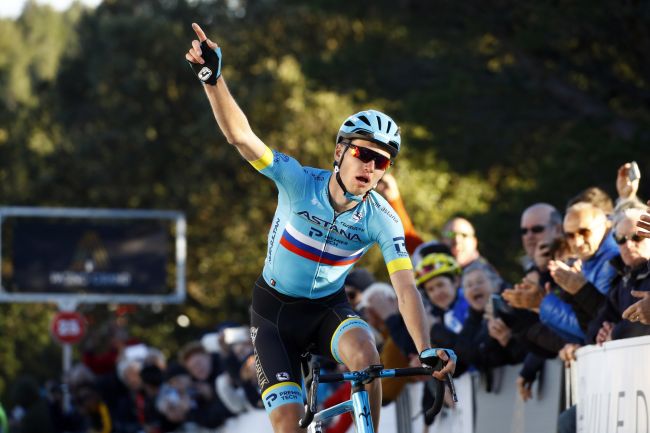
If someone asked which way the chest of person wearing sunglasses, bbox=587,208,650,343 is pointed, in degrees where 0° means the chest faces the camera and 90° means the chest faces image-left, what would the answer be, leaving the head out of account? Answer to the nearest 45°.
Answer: approximately 45°

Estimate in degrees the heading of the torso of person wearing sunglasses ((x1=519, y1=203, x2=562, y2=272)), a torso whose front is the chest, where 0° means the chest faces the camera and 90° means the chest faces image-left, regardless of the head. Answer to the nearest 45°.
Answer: approximately 45°

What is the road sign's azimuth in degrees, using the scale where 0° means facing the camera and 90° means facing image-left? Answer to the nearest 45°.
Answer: approximately 0°

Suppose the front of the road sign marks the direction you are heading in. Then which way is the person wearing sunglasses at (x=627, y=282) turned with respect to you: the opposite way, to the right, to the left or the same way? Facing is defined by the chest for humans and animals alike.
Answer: to the right
